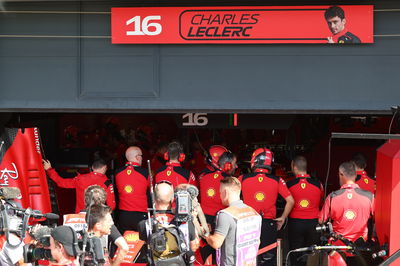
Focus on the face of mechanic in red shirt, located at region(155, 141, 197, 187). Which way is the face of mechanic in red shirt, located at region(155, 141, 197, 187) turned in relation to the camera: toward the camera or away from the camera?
away from the camera

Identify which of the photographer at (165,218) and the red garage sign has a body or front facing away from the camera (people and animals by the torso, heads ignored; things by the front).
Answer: the photographer

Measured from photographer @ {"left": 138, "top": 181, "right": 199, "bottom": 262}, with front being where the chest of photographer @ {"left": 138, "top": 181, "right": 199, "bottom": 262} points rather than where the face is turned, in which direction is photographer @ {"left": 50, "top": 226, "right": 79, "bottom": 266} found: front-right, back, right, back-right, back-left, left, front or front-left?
back-left

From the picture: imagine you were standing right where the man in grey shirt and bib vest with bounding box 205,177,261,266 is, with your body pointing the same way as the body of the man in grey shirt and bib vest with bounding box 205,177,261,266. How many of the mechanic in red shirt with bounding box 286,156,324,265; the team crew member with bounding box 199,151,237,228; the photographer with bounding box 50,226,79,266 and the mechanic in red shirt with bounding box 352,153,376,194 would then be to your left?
1

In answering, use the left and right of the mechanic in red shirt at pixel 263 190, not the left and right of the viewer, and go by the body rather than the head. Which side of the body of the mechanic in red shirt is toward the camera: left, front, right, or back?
back

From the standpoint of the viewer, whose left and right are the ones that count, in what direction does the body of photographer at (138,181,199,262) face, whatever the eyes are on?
facing away from the viewer

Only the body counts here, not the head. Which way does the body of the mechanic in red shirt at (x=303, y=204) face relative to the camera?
away from the camera

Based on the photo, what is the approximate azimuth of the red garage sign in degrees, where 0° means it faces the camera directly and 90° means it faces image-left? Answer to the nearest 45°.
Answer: approximately 0°

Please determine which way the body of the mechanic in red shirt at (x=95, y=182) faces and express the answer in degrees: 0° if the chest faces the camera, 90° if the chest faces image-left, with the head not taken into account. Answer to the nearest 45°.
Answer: approximately 180°
